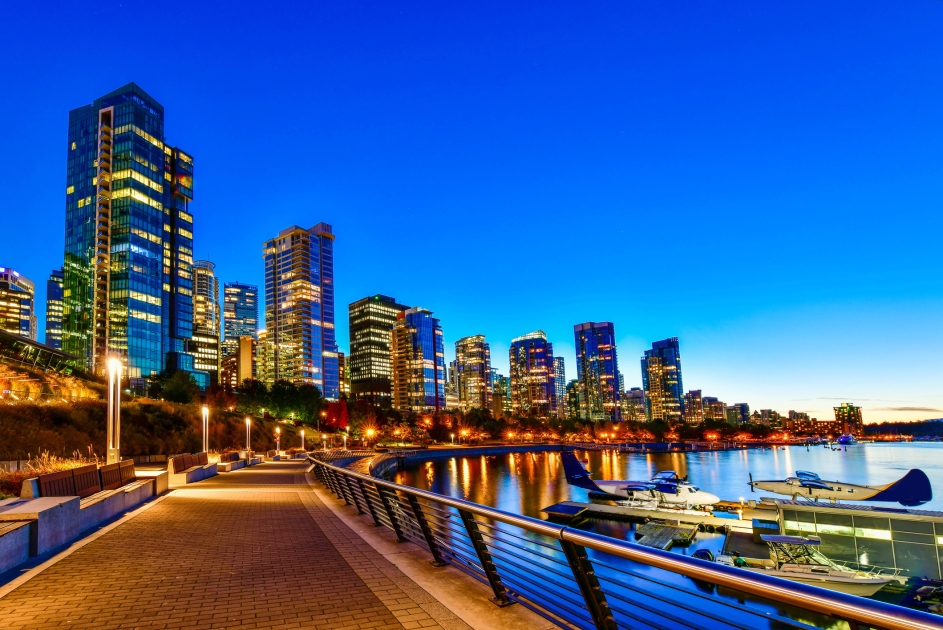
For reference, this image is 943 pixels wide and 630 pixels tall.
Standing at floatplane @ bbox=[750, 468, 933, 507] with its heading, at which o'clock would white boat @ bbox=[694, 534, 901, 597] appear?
The white boat is roughly at 9 o'clock from the floatplane.

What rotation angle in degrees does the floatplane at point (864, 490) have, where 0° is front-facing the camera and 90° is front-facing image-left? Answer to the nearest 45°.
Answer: approximately 90°
